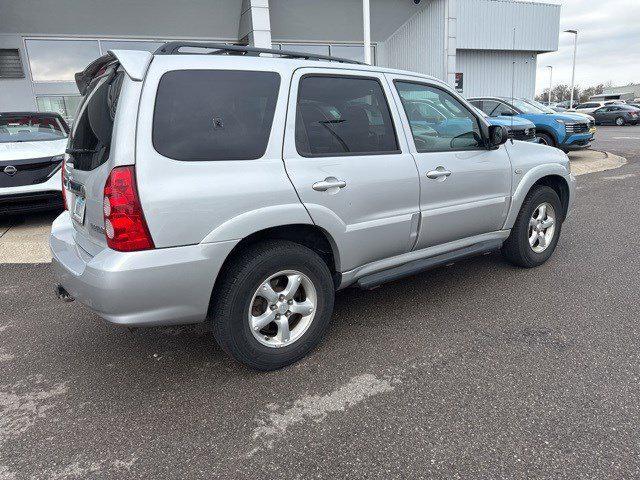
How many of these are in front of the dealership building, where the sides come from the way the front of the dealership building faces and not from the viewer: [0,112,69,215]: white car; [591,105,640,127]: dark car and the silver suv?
2

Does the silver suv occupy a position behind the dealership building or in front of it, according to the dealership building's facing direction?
in front

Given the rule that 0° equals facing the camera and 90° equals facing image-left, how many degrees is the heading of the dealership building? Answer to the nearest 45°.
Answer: approximately 0°

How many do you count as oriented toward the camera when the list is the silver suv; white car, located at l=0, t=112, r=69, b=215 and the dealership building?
2

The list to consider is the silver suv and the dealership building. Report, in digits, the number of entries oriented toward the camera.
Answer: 1

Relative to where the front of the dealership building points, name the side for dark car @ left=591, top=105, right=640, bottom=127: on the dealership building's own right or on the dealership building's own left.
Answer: on the dealership building's own left

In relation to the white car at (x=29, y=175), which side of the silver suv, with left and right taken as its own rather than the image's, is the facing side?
left
